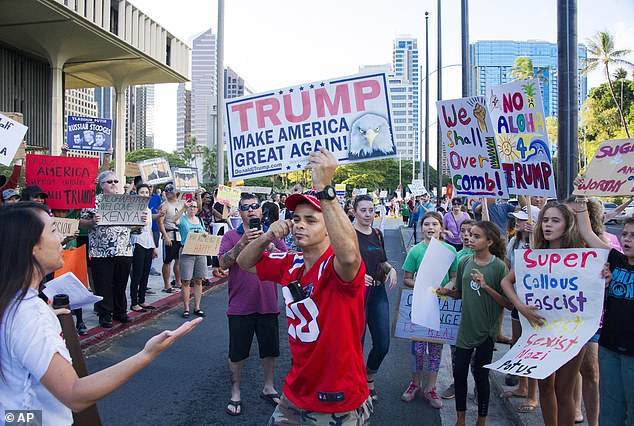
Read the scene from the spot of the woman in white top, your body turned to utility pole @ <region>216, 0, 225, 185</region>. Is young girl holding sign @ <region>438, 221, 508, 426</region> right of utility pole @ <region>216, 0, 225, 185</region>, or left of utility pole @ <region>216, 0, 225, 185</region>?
right

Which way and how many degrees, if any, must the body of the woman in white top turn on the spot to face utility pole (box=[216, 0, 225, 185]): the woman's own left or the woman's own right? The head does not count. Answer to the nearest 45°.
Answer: approximately 90° to the woman's own left

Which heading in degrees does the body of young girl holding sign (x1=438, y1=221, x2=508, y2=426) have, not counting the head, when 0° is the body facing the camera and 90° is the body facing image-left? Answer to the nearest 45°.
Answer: approximately 45°

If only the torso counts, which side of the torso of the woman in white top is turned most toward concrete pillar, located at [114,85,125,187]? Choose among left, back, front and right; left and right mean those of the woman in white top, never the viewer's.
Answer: left

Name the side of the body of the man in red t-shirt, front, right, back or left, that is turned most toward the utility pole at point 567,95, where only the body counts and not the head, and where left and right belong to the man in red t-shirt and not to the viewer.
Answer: back

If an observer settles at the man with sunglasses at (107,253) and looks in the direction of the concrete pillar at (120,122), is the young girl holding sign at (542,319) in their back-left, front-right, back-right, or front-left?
back-right

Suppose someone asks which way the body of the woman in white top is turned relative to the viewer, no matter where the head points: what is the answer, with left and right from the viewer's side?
facing to the right of the viewer
